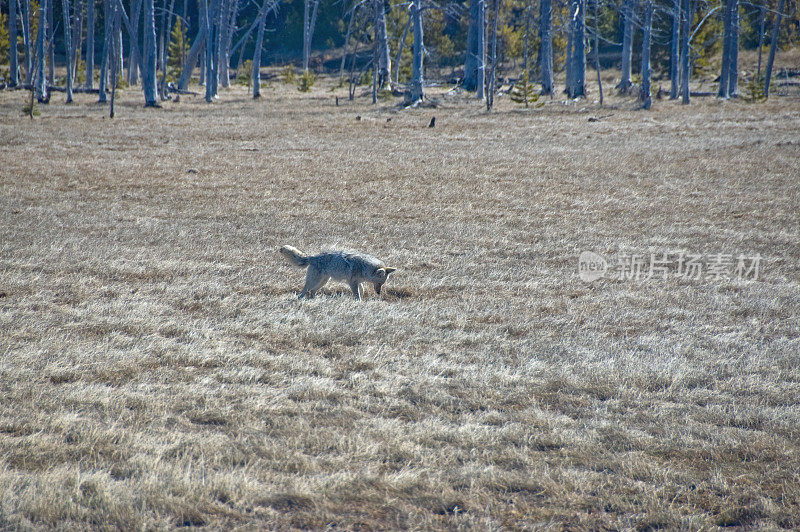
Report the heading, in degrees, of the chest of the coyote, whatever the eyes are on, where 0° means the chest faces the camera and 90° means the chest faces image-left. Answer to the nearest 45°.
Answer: approximately 270°
